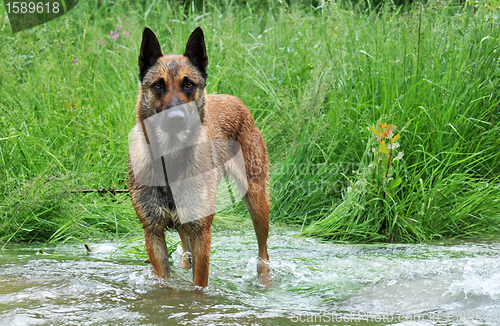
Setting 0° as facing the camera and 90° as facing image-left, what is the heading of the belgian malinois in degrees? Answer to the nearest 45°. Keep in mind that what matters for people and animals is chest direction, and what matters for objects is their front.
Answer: approximately 45°
